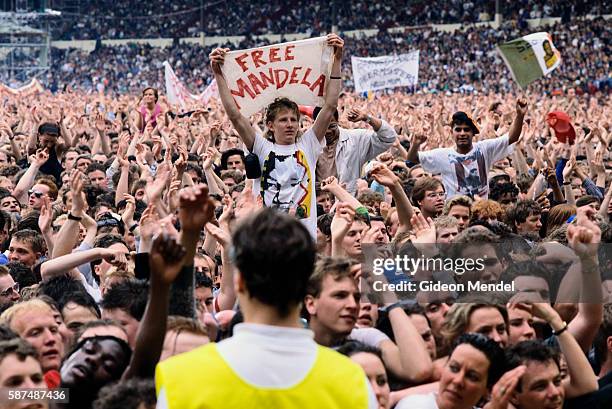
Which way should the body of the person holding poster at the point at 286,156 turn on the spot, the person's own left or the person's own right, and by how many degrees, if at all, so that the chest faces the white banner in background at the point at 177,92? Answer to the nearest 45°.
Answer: approximately 180°

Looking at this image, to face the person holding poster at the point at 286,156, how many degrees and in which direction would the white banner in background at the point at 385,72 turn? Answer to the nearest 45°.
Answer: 0° — it already faces them

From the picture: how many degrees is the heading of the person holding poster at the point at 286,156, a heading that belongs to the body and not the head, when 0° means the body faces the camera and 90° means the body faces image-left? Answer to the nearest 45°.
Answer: approximately 0°

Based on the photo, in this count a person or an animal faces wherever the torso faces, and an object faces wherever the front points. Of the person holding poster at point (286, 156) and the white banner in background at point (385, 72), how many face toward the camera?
2

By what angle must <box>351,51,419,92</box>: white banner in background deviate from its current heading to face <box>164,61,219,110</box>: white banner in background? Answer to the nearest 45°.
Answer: approximately 90° to its right

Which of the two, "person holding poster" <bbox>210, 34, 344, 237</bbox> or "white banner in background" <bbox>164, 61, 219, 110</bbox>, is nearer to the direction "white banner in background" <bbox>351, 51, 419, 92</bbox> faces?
the person holding poster

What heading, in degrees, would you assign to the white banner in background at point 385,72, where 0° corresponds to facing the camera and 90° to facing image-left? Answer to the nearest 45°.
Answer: approximately 0°

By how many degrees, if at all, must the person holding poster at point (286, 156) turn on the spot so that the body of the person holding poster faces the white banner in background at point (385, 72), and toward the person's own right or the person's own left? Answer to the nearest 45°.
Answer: approximately 180°
